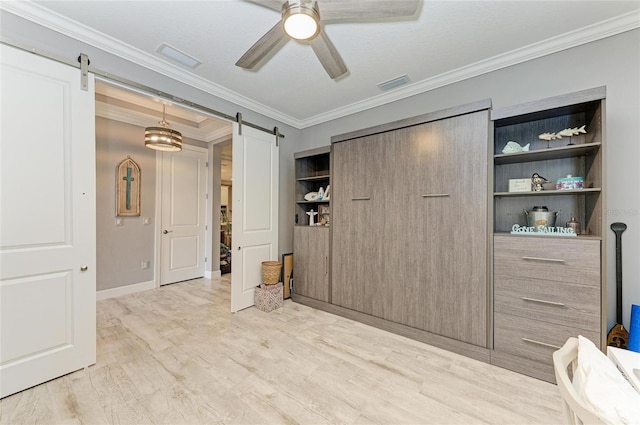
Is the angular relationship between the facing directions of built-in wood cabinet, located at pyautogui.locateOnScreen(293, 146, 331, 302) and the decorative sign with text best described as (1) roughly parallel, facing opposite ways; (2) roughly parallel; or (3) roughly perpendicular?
roughly parallel

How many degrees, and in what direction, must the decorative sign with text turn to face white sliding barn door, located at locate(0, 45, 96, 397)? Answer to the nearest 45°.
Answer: approximately 45° to its right

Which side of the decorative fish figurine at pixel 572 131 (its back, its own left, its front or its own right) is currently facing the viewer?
left

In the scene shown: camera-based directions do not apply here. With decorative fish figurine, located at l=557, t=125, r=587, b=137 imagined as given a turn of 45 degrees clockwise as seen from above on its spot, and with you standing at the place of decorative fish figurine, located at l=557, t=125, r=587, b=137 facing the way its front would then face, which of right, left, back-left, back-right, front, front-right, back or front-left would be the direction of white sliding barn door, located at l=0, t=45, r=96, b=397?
left

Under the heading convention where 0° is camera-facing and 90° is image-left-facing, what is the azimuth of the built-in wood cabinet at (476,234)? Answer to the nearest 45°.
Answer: approximately 45°

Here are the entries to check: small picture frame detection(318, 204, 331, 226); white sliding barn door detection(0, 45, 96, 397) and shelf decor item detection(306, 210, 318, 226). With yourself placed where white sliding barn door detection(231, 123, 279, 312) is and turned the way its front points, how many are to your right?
1

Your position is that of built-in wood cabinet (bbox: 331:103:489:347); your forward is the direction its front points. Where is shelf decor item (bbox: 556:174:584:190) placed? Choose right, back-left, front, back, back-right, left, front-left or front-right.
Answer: back-left

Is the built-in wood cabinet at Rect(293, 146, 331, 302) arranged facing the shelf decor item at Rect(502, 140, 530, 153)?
no

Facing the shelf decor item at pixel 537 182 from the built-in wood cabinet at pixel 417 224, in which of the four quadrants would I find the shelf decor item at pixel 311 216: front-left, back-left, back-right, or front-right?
back-left

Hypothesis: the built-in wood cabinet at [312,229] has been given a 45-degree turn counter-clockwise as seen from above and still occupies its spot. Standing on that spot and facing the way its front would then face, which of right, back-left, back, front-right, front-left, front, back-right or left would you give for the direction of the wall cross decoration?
right

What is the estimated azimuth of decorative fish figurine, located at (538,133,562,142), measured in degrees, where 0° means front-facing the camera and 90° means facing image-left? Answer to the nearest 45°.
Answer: approximately 90°

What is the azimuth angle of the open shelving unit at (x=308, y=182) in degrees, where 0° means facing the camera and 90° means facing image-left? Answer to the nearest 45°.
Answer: approximately 45°

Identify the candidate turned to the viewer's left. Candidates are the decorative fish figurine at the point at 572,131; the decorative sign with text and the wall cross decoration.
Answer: the decorative fish figurine

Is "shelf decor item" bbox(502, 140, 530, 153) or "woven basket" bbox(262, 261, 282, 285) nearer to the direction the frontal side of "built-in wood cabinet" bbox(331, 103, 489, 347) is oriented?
the woven basket

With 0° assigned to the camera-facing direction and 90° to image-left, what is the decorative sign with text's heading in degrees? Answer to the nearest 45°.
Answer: approximately 0°
